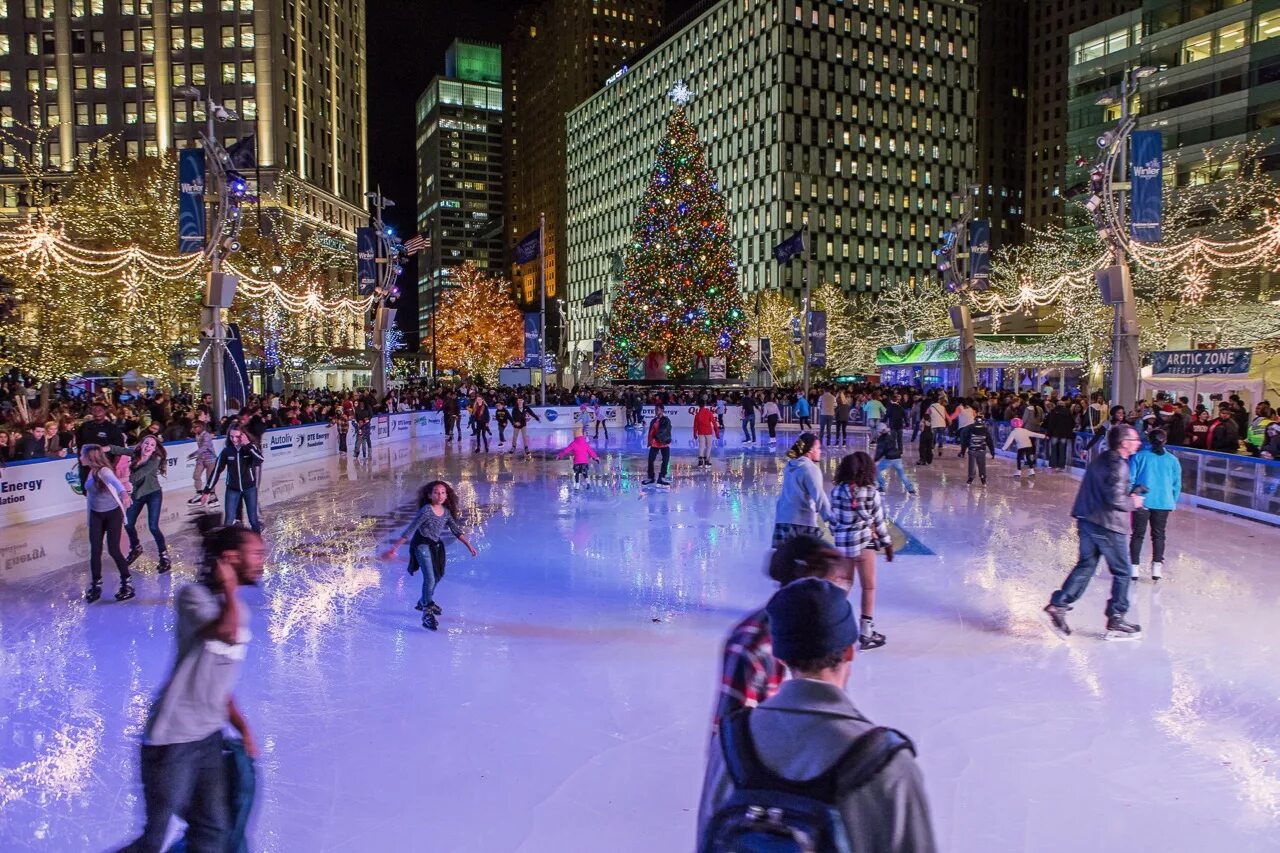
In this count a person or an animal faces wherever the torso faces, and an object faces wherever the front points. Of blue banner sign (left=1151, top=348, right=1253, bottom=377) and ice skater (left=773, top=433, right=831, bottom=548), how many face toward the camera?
1

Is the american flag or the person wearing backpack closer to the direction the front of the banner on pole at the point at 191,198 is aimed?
the person wearing backpack

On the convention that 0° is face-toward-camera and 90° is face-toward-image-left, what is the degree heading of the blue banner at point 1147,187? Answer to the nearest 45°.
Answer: approximately 0°

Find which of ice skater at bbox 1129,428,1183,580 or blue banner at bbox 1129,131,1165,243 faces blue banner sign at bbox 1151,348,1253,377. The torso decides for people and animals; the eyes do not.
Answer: the ice skater

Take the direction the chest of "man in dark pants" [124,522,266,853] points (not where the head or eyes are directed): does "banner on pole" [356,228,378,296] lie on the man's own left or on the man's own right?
on the man's own left

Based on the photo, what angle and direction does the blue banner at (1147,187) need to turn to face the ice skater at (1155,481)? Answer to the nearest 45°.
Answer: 0° — it already faces them

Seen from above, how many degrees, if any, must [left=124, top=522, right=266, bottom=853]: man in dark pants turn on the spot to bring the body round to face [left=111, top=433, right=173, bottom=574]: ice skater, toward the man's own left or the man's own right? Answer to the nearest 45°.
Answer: approximately 90° to the man's own left

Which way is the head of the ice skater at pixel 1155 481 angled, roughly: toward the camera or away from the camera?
away from the camera

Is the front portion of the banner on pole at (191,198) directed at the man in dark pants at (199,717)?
yes

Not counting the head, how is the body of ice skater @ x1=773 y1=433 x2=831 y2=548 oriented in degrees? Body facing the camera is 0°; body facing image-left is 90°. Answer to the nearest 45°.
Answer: approximately 225°

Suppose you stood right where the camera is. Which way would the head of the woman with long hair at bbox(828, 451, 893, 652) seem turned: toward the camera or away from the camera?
away from the camera

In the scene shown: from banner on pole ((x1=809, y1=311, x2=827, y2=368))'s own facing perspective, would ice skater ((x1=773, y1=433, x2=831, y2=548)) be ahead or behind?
ahead

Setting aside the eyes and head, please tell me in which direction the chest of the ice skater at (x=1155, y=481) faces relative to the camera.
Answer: away from the camera

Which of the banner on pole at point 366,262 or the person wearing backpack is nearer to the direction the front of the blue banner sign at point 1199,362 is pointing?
the person wearing backpack

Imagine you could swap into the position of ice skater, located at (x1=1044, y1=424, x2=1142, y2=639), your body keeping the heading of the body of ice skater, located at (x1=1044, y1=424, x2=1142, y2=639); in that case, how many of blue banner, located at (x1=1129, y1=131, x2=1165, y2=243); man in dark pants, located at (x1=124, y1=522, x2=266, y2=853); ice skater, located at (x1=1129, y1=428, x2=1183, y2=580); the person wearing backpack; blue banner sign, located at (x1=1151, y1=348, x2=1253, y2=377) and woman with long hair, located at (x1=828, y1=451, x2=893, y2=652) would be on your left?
3
